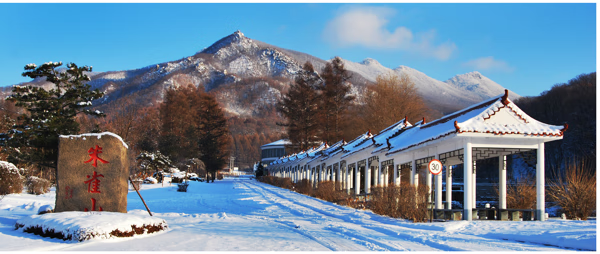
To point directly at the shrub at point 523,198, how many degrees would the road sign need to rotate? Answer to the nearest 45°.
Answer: approximately 135° to its left

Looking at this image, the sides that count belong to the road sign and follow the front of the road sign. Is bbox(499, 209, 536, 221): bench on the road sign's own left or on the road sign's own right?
on the road sign's own left

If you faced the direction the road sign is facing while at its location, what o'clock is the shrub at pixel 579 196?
The shrub is roughly at 8 o'clock from the road sign.

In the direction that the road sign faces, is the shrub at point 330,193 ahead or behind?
behind

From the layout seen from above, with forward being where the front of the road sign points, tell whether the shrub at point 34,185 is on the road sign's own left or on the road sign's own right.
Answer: on the road sign's own right

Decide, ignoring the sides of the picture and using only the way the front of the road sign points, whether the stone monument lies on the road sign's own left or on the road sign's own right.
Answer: on the road sign's own right

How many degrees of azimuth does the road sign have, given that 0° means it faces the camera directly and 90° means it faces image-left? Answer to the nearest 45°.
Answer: approximately 0°
